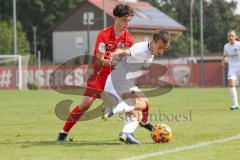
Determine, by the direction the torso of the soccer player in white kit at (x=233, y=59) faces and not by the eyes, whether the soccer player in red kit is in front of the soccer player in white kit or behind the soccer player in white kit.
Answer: in front

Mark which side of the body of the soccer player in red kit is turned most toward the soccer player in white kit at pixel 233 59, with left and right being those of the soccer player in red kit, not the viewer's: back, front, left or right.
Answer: left

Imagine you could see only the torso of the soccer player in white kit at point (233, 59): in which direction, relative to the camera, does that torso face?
toward the camera

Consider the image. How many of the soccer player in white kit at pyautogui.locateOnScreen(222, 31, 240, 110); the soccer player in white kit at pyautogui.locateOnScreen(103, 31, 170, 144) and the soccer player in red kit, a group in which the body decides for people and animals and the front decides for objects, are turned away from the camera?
0

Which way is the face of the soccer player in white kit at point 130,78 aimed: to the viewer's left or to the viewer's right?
to the viewer's right

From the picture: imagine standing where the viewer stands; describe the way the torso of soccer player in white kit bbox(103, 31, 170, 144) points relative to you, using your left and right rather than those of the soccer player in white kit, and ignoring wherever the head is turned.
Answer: facing the viewer and to the right of the viewer

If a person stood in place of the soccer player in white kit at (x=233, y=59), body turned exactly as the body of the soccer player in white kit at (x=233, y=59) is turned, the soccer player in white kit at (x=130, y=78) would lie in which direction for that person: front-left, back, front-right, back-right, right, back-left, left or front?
front
